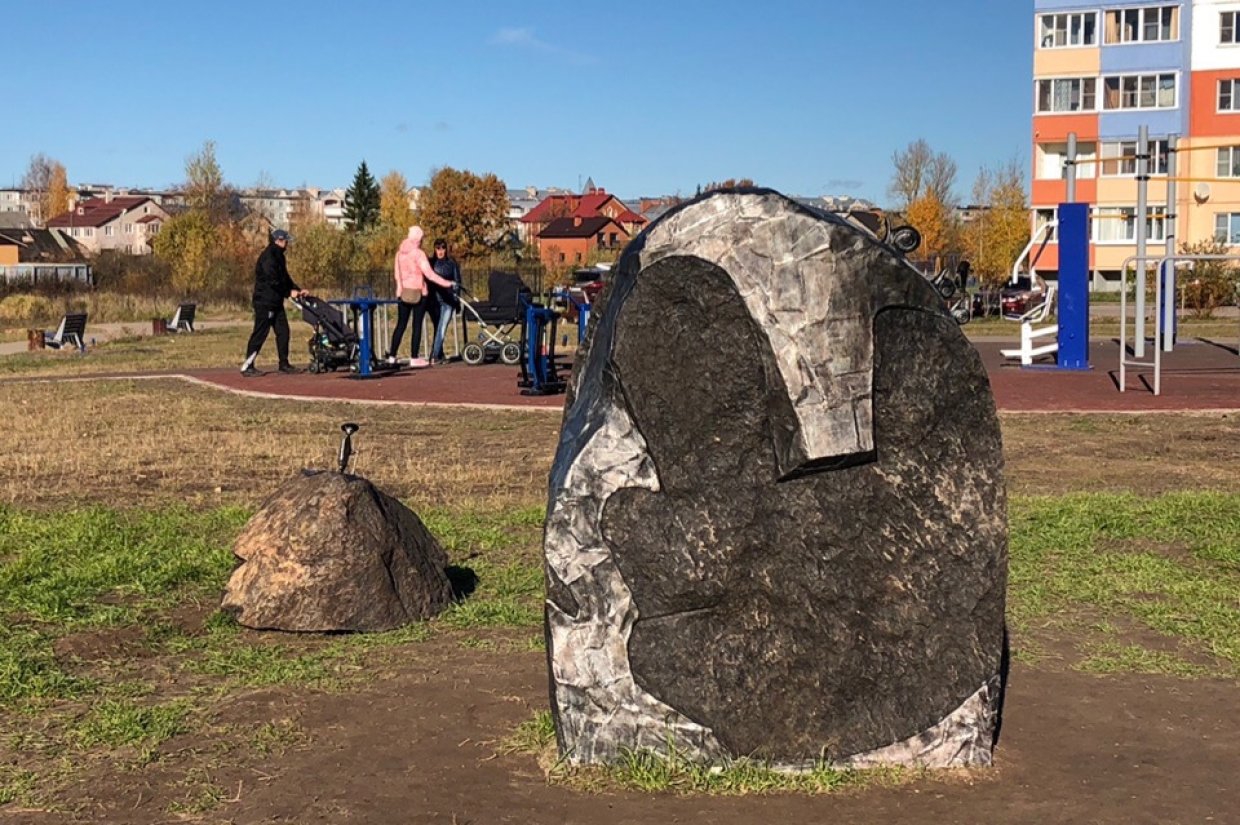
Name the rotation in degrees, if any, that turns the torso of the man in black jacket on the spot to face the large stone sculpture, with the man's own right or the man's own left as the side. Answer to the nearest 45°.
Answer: approximately 90° to the man's own right

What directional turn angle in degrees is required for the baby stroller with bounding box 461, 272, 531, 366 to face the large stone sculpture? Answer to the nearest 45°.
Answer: approximately 90° to its right

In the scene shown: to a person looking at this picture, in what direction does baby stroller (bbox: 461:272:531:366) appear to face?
facing to the right of the viewer

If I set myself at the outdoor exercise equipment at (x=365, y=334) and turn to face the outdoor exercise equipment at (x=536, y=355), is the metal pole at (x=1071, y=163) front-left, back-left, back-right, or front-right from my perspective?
front-left

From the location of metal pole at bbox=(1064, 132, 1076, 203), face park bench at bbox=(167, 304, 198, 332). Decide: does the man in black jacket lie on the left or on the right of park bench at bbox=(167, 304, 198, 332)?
left

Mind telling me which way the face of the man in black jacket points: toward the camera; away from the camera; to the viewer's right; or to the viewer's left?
to the viewer's right

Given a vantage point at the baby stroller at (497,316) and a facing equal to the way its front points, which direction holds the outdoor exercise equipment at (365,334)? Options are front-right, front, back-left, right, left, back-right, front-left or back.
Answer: back-right

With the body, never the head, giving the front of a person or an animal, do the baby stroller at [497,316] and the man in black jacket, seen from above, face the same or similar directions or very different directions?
same or similar directions

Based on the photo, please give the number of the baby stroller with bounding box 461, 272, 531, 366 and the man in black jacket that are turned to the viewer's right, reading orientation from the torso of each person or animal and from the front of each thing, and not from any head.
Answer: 2

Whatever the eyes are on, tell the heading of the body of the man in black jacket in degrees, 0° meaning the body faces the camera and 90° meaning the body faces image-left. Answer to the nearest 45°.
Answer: approximately 270°

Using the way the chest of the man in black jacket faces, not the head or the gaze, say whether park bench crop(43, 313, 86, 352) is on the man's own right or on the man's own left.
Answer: on the man's own left

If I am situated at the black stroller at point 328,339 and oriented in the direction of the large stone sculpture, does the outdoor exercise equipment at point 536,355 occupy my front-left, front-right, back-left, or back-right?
front-left

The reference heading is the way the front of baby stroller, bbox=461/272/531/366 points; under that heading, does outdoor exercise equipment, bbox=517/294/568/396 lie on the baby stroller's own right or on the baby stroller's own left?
on the baby stroller's own right

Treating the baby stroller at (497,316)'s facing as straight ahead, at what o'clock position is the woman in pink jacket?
The woman in pink jacket is roughly at 5 o'clock from the baby stroller.

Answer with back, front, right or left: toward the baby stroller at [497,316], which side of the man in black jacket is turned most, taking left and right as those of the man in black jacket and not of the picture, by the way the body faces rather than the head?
front

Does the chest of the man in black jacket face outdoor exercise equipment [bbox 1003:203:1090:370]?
yes

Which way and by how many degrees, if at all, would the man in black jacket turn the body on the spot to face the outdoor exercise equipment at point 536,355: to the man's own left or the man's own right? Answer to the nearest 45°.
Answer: approximately 45° to the man's own right

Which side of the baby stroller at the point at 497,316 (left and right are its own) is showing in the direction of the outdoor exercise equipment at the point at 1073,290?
front
